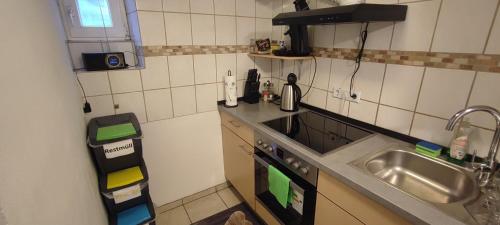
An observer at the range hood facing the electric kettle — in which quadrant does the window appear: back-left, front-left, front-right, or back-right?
front-left

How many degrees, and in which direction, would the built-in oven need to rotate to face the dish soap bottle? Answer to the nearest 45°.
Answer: approximately 135° to its left

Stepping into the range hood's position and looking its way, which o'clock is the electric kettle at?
The electric kettle is roughly at 3 o'clock from the range hood.

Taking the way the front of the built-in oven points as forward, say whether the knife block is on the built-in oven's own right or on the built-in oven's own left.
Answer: on the built-in oven's own right

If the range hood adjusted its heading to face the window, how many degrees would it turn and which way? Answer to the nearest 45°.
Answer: approximately 45° to its right

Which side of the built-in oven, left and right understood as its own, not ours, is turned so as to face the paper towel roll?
right

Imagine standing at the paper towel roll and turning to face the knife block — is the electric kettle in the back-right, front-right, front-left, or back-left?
front-right

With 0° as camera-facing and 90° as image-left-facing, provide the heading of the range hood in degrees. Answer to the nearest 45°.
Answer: approximately 45°

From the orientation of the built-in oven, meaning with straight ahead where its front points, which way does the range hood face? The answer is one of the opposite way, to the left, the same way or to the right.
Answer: the same way

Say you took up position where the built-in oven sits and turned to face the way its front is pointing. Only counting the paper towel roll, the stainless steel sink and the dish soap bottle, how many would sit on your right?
1

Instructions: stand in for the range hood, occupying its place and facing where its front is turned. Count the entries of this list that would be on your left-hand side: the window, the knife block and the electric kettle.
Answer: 0

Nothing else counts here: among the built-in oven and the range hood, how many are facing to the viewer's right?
0

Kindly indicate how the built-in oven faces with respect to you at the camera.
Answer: facing the viewer and to the left of the viewer
